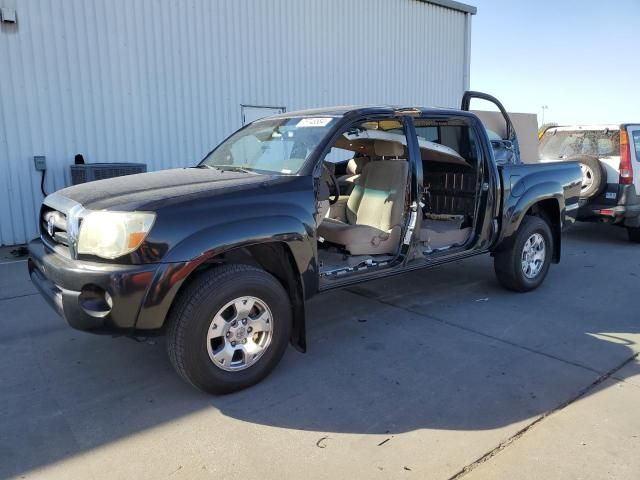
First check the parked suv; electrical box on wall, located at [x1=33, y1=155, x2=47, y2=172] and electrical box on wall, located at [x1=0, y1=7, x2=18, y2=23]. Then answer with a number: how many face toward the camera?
2

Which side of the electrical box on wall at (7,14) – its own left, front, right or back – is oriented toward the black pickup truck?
front

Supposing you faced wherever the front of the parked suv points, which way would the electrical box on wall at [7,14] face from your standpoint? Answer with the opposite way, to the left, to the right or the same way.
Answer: to the right

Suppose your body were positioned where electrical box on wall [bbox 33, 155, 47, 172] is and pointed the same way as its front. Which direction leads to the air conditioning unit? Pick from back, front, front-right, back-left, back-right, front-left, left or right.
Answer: front-left

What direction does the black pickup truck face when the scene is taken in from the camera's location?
facing the viewer and to the left of the viewer

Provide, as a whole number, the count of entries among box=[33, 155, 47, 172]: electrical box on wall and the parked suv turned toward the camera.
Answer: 1

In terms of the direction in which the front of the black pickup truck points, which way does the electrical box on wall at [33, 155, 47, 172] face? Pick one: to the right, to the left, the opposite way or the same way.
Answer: to the left

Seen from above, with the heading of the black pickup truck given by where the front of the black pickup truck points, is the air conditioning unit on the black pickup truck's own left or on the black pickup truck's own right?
on the black pickup truck's own right

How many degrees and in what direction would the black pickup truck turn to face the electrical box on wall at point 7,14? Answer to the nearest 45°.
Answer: approximately 90° to its right

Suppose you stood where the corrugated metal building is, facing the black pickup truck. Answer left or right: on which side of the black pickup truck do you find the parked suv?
left
